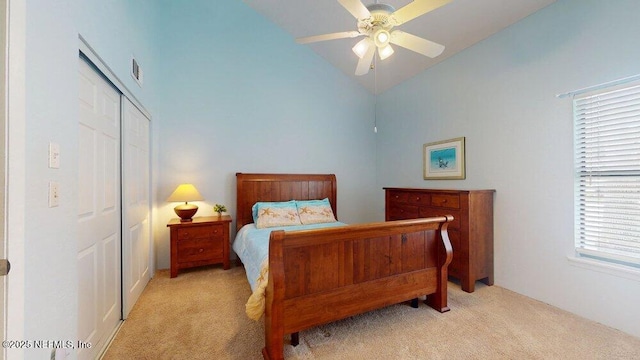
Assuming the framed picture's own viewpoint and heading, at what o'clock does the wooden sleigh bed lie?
The wooden sleigh bed is roughly at 11 o'clock from the framed picture.

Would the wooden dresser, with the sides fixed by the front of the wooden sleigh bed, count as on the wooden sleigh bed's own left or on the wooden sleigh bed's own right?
on the wooden sleigh bed's own left

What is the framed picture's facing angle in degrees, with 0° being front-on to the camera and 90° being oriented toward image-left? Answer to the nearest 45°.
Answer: approximately 45°

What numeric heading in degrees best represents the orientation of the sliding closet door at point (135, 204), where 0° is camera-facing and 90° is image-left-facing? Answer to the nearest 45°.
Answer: approximately 270°

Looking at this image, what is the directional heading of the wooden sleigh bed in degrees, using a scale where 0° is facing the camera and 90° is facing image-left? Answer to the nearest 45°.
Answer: approximately 315°

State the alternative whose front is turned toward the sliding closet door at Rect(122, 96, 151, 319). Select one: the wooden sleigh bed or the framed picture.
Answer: the framed picture

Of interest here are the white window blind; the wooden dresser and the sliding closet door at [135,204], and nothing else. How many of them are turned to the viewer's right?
1

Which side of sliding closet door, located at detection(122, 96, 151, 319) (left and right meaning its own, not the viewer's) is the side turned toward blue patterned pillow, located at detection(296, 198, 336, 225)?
front

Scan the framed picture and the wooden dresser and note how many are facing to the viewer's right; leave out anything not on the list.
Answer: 0

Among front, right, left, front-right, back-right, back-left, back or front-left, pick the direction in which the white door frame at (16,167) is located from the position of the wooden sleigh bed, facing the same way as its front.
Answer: right

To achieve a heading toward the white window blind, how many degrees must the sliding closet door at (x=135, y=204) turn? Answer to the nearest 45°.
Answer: approximately 45° to its right
